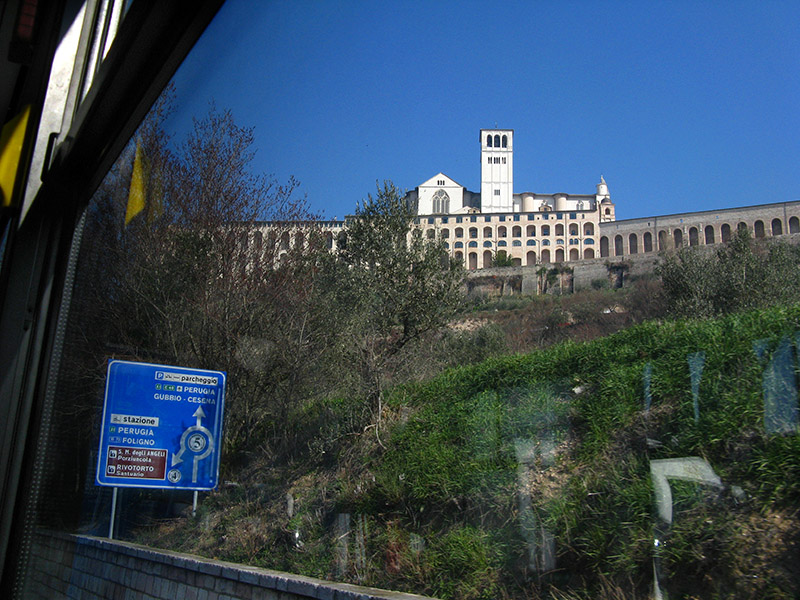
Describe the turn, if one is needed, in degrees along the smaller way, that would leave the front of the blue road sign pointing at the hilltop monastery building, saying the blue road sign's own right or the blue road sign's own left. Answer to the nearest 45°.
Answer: approximately 135° to the blue road sign's own left

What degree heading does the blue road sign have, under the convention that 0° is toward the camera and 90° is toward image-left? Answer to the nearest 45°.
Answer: approximately 0°
